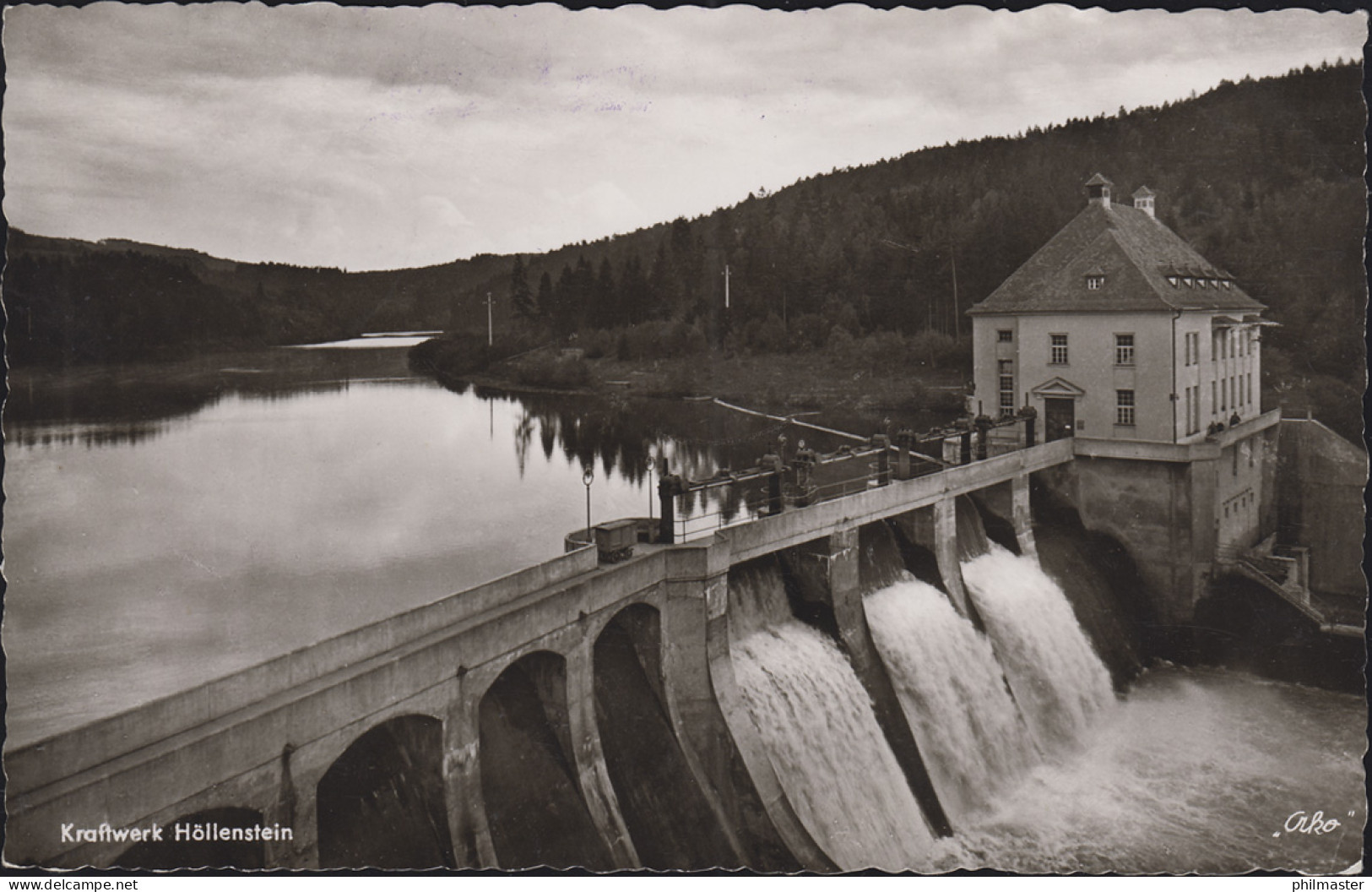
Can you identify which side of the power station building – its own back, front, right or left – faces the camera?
front

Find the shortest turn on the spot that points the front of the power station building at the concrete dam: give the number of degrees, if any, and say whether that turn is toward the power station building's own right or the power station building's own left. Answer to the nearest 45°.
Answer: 0° — it already faces it
